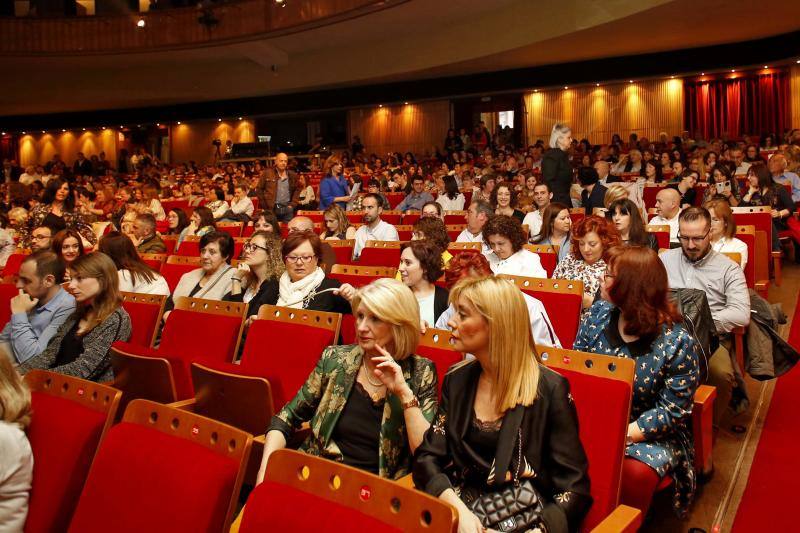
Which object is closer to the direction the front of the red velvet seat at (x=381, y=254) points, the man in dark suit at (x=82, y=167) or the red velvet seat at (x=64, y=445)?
the red velvet seat

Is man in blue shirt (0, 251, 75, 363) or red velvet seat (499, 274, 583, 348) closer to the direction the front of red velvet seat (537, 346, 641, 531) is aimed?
the man in blue shirt

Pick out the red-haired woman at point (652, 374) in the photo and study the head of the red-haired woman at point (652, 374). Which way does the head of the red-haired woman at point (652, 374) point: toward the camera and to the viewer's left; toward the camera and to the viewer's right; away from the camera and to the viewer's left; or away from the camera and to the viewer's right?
away from the camera and to the viewer's left

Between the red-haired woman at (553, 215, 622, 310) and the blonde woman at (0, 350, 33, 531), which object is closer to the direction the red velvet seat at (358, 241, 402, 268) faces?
the blonde woman

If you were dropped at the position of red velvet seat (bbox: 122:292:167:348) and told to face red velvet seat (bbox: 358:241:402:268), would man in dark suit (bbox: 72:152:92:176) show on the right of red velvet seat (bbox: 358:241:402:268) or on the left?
left

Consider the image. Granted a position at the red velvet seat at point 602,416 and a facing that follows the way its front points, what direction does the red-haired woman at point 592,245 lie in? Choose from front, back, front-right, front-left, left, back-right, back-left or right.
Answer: back-right

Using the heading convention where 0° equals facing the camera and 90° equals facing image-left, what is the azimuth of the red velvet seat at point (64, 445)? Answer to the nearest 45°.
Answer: approximately 45°

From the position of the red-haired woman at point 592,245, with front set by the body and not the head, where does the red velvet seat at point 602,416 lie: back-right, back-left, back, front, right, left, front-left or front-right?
front-left

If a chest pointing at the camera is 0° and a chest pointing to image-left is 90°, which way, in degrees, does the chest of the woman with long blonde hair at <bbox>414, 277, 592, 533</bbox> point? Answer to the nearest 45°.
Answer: approximately 45°

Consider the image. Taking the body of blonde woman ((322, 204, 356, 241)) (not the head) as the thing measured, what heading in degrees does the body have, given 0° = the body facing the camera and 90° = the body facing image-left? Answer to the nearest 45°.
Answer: approximately 45°
